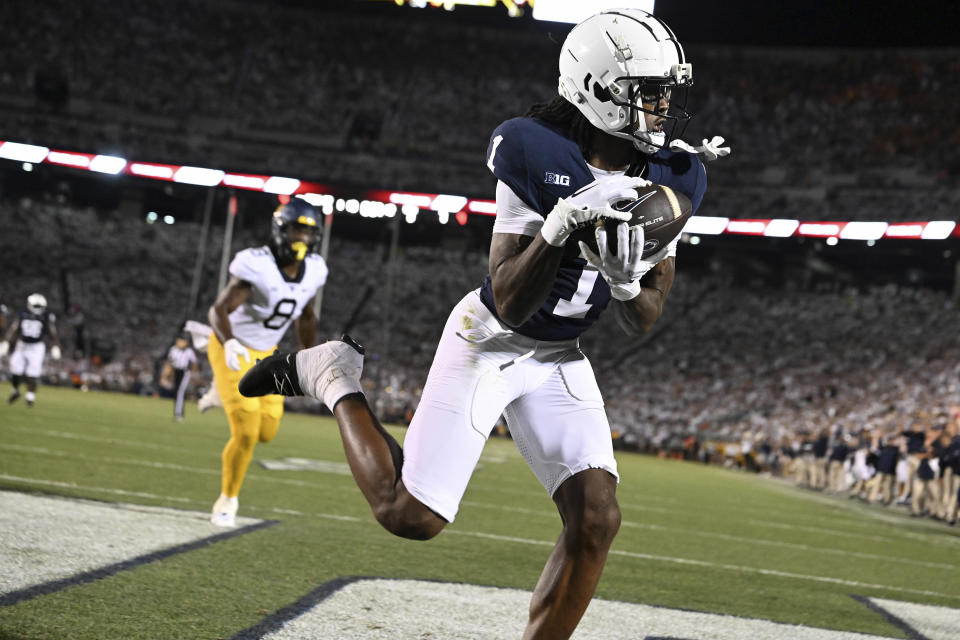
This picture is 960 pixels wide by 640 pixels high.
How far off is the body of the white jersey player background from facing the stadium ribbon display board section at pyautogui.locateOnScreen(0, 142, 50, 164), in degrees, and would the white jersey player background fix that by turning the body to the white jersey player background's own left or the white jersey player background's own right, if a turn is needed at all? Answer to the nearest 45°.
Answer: approximately 135° to the white jersey player background's own left

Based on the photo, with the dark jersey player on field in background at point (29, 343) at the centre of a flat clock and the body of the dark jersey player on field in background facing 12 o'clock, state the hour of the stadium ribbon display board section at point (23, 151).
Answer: The stadium ribbon display board section is roughly at 6 o'clock from the dark jersey player on field in background.

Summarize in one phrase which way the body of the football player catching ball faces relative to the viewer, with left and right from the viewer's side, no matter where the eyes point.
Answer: facing the viewer and to the right of the viewer

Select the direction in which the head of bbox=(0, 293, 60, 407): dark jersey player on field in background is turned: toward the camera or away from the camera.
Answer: toward the camera

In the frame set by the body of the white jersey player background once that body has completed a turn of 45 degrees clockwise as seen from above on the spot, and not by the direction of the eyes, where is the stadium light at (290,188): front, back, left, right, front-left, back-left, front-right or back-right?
back

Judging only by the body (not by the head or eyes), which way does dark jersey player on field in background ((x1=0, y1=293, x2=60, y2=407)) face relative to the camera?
toward the camera

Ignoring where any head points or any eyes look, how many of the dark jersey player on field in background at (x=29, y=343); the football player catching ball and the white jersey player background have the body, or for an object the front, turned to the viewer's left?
0

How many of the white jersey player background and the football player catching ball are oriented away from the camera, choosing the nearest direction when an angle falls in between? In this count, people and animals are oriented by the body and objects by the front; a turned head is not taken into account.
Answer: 0

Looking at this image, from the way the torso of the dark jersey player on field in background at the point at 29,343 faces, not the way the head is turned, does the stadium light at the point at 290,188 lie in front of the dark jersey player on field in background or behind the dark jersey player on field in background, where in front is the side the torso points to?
behind

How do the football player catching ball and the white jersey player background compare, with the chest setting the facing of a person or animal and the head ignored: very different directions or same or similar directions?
same or similar directions

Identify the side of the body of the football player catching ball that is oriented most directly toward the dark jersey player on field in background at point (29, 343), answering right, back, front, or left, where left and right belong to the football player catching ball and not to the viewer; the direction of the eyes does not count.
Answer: back

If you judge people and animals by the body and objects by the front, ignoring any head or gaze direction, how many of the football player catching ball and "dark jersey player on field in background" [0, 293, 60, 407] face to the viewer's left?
0
